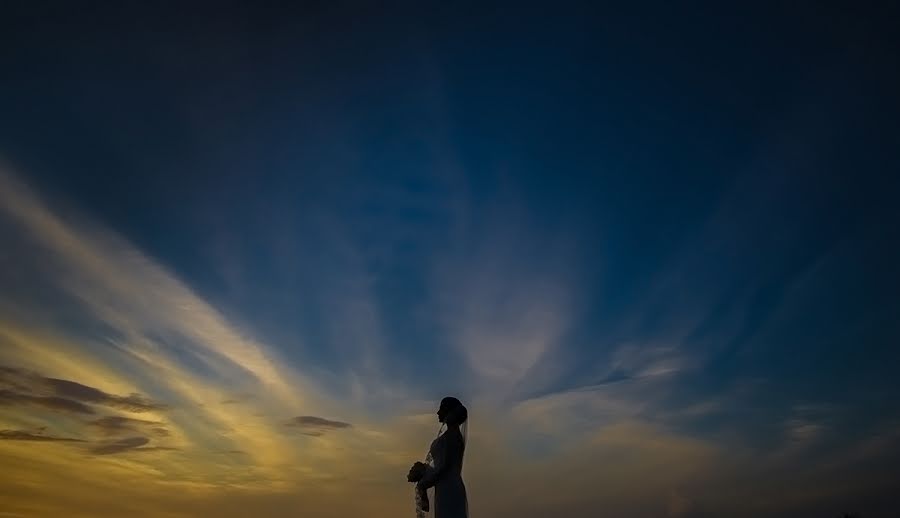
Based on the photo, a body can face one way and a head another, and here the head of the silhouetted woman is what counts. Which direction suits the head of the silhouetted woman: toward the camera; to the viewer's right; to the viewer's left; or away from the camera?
to the viewer's left

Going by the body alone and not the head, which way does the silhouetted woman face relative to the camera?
to the viewer's left
